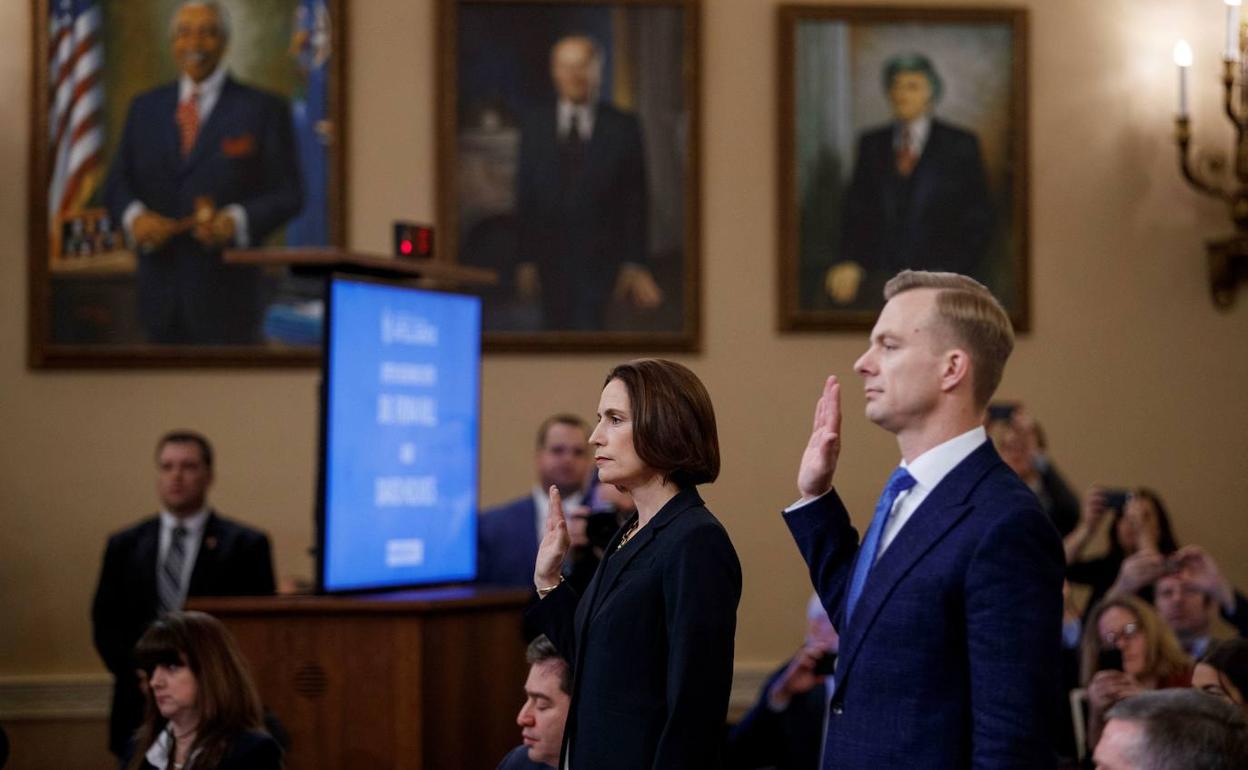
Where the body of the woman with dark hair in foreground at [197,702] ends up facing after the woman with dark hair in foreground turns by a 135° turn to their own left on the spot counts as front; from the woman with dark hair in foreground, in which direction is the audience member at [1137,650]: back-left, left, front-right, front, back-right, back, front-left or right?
front

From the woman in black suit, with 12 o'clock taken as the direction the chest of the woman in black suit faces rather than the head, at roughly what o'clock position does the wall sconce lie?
The wall sconce is roughly at 4 o'clock from the woman in black suit.

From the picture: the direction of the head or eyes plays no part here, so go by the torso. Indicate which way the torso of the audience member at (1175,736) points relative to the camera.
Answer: to the viewer's left

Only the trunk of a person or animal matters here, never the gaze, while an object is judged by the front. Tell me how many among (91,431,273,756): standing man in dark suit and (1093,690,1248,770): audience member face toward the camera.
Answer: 1

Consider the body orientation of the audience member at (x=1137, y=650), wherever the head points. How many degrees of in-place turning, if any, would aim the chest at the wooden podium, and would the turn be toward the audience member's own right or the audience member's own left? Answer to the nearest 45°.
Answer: approximately 45° to the audience member's own right

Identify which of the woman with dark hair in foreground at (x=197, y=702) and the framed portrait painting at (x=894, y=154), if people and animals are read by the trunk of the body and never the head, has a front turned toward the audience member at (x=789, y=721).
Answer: the framed portrait painting

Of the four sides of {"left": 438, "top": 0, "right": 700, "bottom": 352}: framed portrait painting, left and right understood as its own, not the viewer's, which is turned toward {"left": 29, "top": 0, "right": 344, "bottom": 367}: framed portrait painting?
right

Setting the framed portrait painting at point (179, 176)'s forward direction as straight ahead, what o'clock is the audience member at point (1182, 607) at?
The audience member is roughly at 10 o'clock from the framed portrait painting.

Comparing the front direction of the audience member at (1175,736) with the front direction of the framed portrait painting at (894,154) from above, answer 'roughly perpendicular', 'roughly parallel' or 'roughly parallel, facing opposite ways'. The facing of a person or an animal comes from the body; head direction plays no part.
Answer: roughly perpendicular

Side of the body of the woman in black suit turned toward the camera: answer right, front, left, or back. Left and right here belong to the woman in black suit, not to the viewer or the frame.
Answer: left

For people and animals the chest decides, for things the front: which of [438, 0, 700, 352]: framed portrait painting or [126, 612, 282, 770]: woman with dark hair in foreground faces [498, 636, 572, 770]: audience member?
the framed portrait painting
